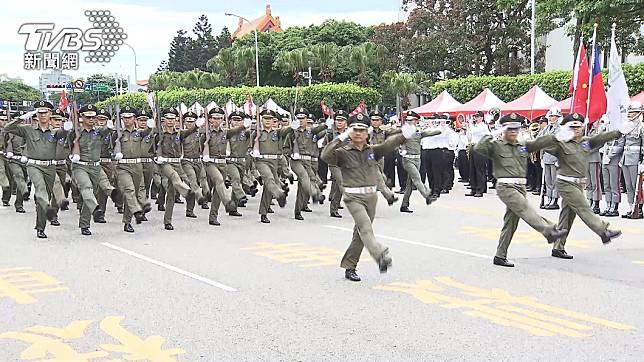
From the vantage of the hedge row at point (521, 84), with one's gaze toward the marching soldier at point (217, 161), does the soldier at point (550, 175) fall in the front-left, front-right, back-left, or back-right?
front-left

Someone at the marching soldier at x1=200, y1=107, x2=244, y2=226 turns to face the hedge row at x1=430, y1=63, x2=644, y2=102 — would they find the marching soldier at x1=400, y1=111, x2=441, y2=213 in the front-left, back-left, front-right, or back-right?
front-right

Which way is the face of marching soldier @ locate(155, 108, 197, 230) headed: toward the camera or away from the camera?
toward the camera

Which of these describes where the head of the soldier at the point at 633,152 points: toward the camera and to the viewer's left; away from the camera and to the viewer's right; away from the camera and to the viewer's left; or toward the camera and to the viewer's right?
toward the camera and to the viewer's left

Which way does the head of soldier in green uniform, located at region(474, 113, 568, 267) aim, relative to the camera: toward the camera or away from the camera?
toward the camera

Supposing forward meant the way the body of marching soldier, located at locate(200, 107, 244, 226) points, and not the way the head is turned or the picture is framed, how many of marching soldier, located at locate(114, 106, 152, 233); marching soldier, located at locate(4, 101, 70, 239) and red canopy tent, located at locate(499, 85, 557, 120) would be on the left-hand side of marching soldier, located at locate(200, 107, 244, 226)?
1

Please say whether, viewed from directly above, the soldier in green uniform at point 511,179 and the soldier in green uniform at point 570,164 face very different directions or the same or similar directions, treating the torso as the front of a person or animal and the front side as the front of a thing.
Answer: same or similar directions

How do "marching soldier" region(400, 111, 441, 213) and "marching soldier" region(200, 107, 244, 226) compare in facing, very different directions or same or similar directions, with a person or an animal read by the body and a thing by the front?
same or similar directions

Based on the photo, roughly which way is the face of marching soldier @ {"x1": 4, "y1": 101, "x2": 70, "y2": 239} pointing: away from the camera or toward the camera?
toward the camera
